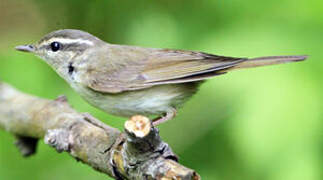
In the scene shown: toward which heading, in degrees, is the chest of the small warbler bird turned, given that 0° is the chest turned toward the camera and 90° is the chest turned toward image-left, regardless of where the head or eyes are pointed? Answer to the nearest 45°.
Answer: approximately 90°
